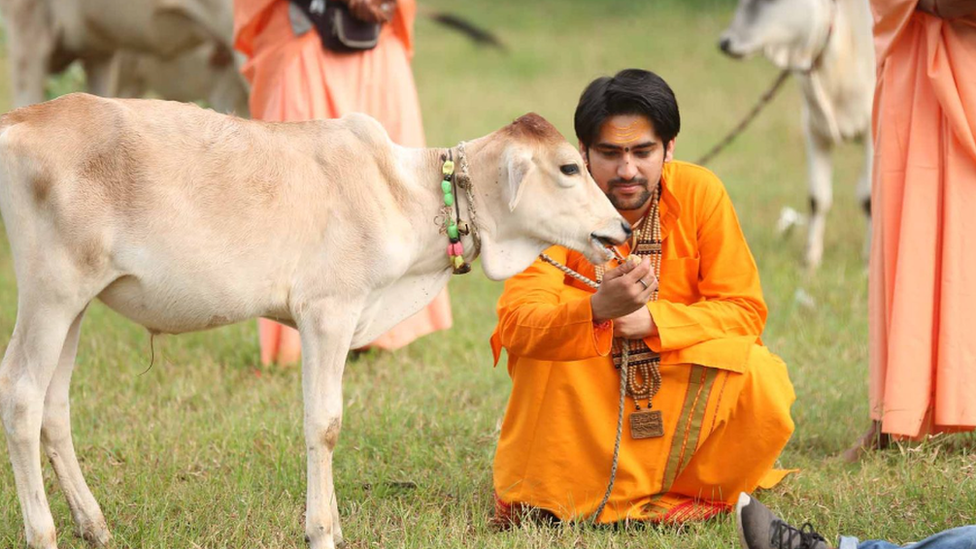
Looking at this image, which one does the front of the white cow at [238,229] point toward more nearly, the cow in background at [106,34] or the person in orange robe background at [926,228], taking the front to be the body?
the person in orange robe background

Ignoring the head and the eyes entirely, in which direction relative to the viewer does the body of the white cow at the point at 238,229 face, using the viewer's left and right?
facing to the right of the viewer

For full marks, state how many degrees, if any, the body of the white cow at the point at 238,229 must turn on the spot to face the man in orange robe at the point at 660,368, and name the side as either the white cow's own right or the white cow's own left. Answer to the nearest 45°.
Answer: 0° — it already faces them

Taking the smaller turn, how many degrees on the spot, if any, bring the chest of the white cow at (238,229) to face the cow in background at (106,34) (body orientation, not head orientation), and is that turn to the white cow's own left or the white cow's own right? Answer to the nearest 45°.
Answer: approximately 90° to the white cow's own left

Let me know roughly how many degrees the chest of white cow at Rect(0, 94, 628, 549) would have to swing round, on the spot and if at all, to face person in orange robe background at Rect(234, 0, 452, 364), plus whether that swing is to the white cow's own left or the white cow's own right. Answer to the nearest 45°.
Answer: approximately 90° to the white cow's own left

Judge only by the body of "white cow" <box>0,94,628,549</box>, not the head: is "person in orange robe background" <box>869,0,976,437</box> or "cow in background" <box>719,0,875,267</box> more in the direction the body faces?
the person in orange robe background

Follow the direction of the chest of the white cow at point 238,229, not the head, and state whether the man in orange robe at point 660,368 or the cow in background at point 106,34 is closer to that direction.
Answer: the man in orange robe

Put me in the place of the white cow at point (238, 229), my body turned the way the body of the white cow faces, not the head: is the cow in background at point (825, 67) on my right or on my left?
on my left
